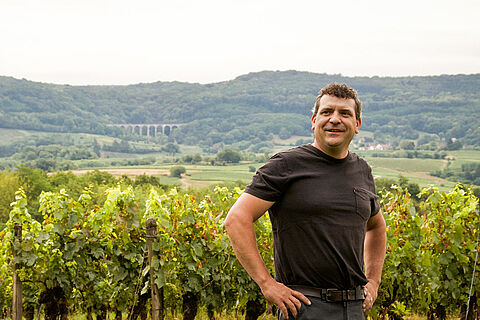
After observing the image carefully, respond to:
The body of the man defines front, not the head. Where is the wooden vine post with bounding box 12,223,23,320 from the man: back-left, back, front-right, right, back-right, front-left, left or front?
back

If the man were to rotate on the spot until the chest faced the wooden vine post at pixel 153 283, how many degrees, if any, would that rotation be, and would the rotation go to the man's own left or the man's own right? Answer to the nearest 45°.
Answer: approximately 180°

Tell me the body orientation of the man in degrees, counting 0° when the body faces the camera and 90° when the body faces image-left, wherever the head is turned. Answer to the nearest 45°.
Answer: approximately 315°
